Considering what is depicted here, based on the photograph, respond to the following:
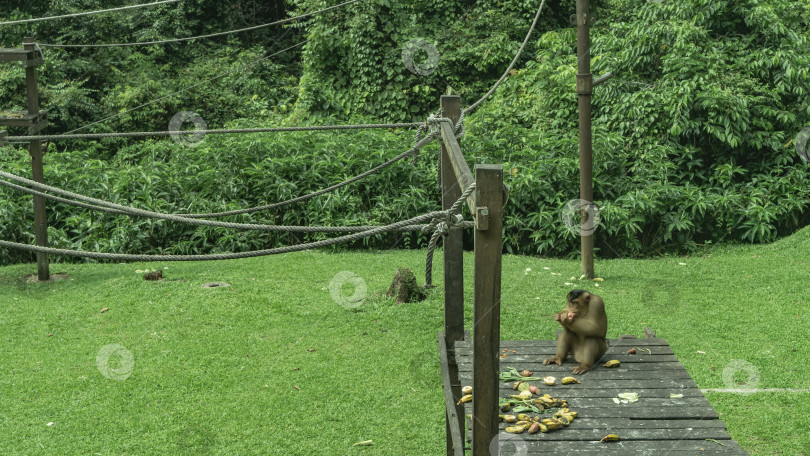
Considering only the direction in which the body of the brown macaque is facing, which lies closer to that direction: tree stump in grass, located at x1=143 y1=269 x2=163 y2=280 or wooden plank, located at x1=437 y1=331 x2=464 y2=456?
the wooden plank

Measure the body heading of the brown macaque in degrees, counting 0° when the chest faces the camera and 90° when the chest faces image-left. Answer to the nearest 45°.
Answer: approximately 45°

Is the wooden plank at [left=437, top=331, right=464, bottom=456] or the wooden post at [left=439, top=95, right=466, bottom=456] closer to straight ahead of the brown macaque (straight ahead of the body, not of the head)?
the wooden plank

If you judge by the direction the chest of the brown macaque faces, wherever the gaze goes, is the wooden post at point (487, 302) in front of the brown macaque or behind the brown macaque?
in front

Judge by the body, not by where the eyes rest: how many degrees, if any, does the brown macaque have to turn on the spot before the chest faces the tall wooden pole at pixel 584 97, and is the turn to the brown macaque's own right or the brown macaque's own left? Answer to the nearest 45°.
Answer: approximately 135° to the brown macaque's own right

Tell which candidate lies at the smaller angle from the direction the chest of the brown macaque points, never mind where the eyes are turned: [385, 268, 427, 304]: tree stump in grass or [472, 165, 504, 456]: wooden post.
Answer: the wooden post

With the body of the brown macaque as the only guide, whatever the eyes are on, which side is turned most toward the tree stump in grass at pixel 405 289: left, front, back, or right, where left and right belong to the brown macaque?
right

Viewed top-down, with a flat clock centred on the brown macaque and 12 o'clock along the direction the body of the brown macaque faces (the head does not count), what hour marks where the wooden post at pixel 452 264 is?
The wooden post is roughly at 3 o'clock from the brown macaque.

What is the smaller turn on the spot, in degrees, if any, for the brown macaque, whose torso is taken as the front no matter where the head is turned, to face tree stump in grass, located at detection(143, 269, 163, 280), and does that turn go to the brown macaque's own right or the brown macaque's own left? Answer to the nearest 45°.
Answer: approximately 90° to the brown macaque's own right

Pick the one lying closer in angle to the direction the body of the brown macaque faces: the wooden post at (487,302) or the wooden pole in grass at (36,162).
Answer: the wooden post
